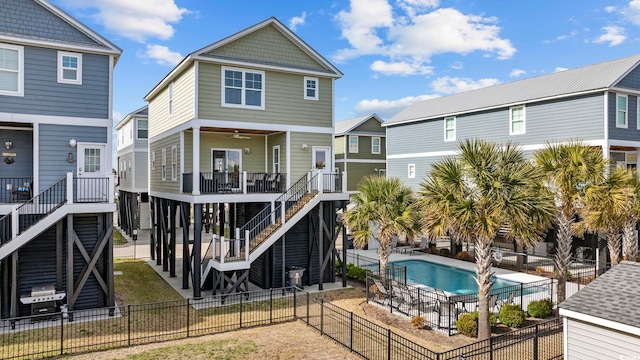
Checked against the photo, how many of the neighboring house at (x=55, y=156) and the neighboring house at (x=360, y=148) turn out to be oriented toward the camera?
2

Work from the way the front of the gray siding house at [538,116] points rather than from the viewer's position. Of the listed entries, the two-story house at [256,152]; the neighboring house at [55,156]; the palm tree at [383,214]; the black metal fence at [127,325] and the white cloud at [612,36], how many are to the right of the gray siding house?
4

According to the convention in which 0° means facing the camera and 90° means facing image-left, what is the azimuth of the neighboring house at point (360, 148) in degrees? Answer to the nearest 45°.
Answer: approximately 0°

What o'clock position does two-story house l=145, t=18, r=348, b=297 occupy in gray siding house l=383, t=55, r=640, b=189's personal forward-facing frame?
The two-story house is roughly at 3 o'clock from the gray siding house.

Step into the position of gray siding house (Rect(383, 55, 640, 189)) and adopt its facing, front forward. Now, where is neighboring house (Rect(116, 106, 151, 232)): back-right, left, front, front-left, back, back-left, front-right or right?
back-right

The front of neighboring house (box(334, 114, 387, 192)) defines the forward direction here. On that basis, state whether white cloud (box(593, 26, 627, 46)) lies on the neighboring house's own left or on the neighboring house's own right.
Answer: on the neighboring house's own left

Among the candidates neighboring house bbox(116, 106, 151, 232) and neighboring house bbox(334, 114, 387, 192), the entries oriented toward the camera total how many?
2
